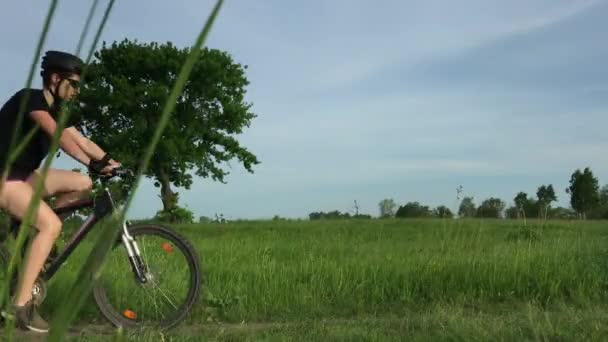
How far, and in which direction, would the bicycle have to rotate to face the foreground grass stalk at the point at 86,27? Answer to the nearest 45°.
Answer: approximately 90° to its right

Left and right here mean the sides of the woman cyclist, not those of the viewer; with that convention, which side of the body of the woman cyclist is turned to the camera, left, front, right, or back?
right

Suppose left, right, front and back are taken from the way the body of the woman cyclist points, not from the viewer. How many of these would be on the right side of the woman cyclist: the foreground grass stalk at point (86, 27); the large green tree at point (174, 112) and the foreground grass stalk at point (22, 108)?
2

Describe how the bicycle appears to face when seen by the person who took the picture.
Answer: facing to the right of the viewer

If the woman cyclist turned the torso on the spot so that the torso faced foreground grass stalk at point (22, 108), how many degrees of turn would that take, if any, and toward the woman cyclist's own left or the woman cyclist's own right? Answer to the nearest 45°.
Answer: approximately 90° to the woman cyclist's own right

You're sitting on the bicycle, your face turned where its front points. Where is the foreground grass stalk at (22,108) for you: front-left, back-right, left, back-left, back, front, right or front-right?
right

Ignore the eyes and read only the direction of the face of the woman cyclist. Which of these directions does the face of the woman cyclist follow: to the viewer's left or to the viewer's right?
to the viewer's right

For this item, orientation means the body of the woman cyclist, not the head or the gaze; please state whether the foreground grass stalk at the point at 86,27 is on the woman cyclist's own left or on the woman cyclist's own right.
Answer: on the woman cyclist's own right

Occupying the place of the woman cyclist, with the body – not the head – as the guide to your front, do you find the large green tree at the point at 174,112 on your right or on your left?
on your left

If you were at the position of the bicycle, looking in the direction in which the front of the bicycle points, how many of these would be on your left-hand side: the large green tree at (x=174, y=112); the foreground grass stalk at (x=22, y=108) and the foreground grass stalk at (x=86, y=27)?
1
